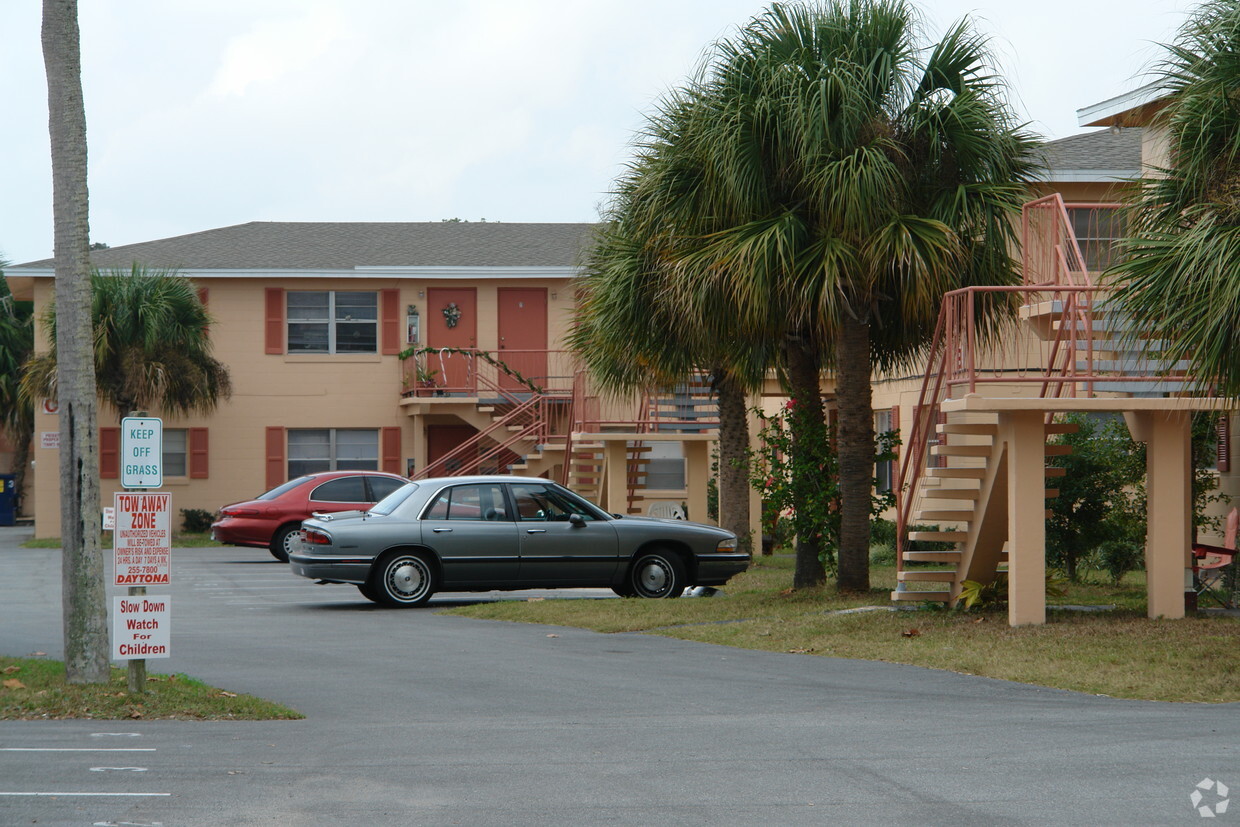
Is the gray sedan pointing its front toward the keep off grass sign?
no

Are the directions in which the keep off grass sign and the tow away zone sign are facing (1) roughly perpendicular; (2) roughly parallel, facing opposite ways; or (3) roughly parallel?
roughly parallel

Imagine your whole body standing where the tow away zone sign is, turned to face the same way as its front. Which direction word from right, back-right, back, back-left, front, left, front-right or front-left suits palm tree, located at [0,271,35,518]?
back

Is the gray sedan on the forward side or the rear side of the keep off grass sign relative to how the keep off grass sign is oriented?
on the rear side

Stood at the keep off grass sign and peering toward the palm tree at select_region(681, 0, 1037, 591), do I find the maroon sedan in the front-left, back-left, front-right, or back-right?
front-left

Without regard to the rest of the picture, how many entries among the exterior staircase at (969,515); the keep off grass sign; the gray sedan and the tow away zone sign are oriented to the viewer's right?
1

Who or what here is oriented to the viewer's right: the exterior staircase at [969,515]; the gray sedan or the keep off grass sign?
the gray sedan

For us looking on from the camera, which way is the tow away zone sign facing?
facing the viewer

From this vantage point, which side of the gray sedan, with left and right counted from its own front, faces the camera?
right

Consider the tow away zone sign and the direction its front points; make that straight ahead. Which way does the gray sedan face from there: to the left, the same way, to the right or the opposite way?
to the left

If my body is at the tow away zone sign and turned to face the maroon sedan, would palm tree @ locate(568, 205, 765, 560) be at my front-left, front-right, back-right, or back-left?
front-right

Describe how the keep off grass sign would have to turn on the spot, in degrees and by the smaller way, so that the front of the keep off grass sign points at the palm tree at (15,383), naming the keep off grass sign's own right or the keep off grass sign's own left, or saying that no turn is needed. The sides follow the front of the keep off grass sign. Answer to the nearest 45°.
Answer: approximately 180°
